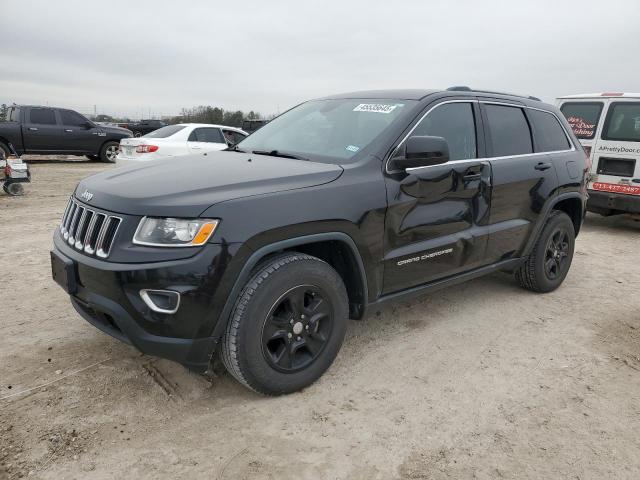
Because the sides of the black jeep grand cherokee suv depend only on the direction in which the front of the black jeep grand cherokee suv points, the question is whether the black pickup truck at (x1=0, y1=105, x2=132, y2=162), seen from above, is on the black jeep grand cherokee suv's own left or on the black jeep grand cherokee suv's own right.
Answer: on the black jeep grand cherokee suv's own right

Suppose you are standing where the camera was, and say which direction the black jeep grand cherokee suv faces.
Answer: facing the viewer and to the left of the viewer

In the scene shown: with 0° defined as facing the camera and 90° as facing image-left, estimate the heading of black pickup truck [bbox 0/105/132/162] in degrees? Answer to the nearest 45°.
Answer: approximately 270°

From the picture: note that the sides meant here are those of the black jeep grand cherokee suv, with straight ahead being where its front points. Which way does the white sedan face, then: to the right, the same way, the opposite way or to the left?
the opposite way

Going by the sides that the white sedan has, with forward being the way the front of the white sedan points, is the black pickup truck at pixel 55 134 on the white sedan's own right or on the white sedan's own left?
on the white sedan's own left

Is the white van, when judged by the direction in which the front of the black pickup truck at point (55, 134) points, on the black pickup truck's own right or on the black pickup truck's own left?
on the black pickup truck's own right

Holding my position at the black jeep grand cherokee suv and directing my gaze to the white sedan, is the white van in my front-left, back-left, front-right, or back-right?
front-right

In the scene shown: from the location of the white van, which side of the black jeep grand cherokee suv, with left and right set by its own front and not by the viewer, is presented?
back

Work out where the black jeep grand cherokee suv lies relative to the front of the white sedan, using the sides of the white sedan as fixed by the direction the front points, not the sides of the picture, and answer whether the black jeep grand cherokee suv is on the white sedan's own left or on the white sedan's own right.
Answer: on the white sedan's own right

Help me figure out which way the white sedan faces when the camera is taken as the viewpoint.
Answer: facing away from the viewer and to the right of the viewer

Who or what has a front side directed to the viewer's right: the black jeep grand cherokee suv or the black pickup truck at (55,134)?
the black pickup truck

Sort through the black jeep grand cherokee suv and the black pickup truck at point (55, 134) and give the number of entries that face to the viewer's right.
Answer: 1

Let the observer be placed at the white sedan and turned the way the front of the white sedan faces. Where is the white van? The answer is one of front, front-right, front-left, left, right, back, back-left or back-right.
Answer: right

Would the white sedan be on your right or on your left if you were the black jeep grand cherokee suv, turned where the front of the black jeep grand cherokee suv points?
on your right

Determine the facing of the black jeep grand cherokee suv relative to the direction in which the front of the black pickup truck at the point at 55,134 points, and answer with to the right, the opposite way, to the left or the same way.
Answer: the opposite way

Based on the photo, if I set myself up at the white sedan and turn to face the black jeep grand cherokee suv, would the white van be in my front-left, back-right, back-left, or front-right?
front-left
